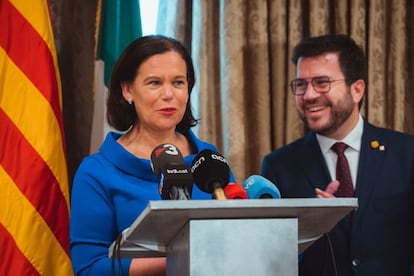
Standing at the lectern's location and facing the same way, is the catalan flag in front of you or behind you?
behind

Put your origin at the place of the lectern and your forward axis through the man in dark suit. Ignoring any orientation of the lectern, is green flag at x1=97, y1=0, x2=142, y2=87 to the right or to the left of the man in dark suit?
left

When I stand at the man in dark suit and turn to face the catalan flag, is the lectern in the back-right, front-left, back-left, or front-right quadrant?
front-left

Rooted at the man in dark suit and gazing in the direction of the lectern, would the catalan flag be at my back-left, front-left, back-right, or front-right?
front-right

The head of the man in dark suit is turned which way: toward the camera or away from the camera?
toward the camera

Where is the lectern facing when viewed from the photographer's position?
facing the viewer

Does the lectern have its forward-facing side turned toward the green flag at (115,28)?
no

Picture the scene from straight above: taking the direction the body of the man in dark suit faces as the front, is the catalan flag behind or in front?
in front

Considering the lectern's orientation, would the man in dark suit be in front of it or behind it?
behind

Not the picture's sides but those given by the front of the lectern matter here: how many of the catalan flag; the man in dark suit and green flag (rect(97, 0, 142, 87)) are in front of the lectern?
0

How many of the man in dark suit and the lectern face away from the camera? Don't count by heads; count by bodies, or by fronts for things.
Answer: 0

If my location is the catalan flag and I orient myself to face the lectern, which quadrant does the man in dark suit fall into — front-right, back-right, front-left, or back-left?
front-left

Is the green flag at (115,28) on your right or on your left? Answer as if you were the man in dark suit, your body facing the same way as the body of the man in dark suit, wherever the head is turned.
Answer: on your right
